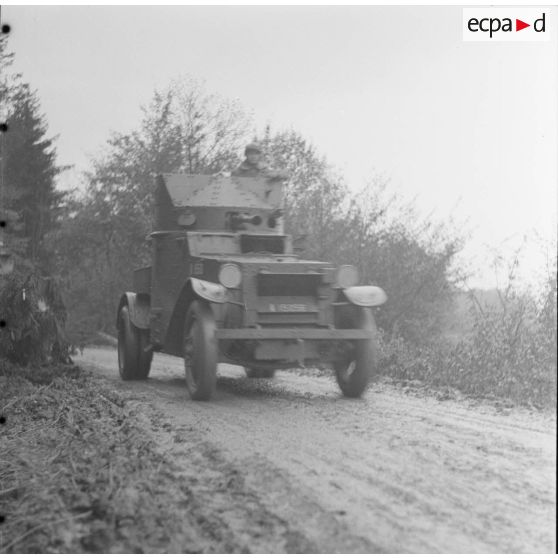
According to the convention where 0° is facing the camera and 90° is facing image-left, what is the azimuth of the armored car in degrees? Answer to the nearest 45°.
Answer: approximately 315°

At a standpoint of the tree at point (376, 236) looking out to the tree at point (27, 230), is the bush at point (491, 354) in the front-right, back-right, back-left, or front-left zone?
back-left

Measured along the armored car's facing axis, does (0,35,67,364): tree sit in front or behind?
behind

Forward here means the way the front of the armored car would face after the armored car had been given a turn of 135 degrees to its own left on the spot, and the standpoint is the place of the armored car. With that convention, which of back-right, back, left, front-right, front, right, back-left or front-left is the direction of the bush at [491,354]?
right
